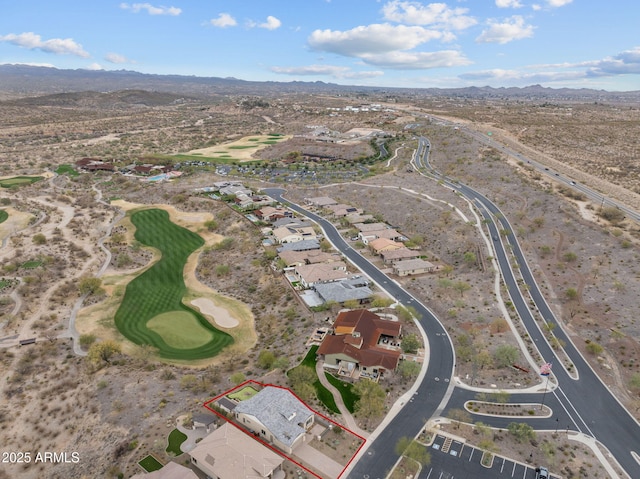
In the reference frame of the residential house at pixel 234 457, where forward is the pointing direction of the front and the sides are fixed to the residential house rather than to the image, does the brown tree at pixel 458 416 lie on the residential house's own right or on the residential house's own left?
on the residential house's own left

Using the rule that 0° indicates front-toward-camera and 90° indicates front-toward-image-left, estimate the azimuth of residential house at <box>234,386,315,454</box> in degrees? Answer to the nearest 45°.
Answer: approximately 315°

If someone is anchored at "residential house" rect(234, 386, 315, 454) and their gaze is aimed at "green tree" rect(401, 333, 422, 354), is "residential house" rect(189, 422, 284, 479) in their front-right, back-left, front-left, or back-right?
back-right

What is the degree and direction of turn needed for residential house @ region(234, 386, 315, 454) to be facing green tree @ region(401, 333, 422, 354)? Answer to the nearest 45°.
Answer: approximately 90° to its left
